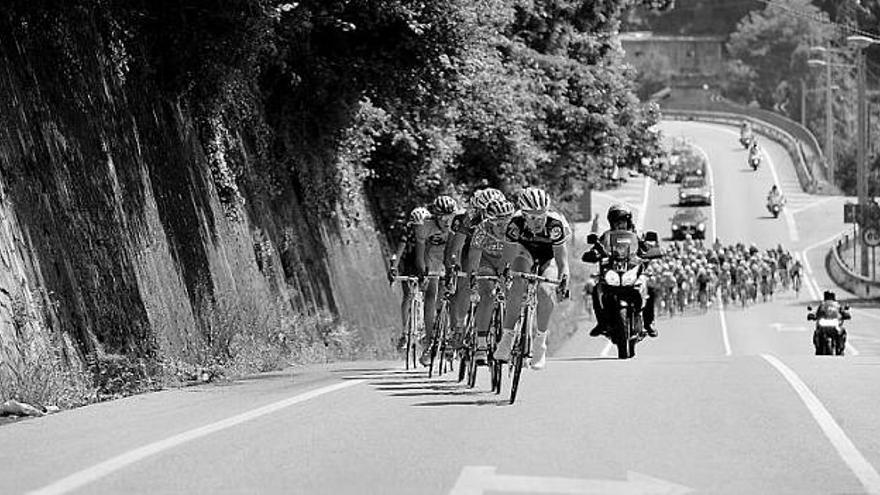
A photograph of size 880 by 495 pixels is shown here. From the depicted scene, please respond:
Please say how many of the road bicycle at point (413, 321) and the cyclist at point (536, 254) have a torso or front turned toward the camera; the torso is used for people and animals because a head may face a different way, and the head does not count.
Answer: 2

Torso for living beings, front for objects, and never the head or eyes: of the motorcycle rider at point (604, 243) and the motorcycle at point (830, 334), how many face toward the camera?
2

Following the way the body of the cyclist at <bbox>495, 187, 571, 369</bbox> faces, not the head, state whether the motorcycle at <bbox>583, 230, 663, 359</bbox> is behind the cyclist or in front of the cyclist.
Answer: behind

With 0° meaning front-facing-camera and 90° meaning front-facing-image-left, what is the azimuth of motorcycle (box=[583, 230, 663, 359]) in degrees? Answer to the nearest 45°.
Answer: approximately 0°

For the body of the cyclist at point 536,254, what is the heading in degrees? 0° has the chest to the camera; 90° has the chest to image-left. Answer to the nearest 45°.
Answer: approximately 0°

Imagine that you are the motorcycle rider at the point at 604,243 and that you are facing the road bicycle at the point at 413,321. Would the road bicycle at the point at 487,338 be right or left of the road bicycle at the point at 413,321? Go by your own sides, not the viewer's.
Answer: left
